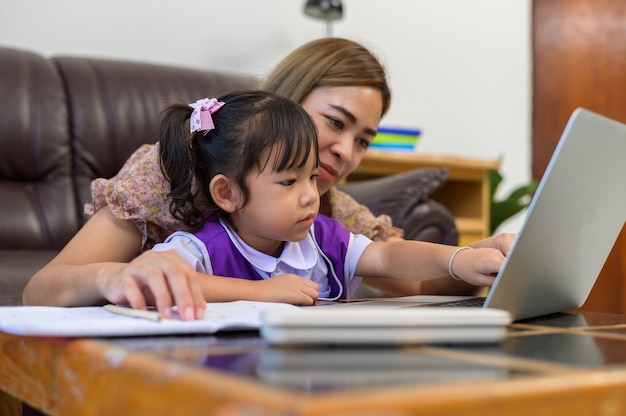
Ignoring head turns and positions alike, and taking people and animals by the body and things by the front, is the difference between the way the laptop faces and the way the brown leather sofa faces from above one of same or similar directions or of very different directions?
very different directions

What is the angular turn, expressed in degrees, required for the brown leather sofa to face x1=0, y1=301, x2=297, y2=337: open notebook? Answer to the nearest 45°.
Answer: approximately 45° to its right

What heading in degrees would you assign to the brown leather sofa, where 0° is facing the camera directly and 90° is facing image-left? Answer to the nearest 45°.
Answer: approximately 315°

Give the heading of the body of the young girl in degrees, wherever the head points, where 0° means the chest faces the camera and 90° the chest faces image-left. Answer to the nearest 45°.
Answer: approximately 315°

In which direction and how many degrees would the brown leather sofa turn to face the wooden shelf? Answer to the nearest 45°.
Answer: approximately 45° to its left

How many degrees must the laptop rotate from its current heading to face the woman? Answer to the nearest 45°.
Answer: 0° — it already faces them

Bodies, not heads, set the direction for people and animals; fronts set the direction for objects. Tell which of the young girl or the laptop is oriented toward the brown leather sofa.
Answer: the laptop

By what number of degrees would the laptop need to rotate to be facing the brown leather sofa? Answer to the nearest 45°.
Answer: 0° — it already faces it

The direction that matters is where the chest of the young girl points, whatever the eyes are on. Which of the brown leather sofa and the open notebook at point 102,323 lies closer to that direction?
the open notebook

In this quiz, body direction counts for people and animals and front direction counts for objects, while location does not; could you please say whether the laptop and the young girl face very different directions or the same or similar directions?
very different directions

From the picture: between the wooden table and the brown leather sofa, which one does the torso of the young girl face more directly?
the wooden table
